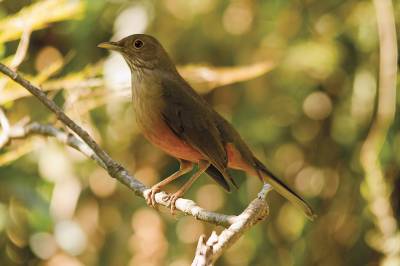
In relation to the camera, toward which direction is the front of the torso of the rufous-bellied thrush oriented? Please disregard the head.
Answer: to the viewer's left
